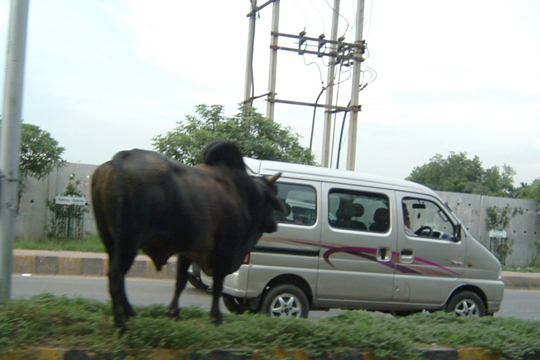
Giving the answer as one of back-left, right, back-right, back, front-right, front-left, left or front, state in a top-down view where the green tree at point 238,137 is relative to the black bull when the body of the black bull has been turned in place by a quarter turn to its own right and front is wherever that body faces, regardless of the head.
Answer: back-left

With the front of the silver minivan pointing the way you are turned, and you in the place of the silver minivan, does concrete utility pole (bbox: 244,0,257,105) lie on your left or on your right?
on your left

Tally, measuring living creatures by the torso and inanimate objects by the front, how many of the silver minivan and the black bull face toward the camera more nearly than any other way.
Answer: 0

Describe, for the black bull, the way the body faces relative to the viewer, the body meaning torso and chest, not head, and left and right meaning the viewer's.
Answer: facing away from the viewer and to the right of the viewer

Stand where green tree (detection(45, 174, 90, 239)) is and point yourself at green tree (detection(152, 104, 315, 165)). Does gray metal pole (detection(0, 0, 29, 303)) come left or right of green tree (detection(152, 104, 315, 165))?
right

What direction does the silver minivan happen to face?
to the viewer's right
